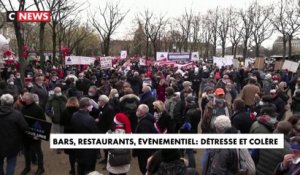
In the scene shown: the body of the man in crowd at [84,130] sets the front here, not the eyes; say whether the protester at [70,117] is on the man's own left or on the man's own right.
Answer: on the man's own left

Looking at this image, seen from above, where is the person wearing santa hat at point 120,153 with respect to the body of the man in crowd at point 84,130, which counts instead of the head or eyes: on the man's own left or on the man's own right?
on the man's own right

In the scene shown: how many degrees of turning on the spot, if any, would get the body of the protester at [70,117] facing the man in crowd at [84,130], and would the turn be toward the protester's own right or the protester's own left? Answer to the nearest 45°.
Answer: approximately 90° to the protester's own right

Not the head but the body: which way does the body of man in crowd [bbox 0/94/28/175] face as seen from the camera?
away from the camera

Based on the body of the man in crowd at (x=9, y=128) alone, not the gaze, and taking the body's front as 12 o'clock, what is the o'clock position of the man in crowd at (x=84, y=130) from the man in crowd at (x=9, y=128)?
the man in crowd at (x=84, y=130) is roughly at 4 o'clock from the man in crowd at (x=9, y=128).
